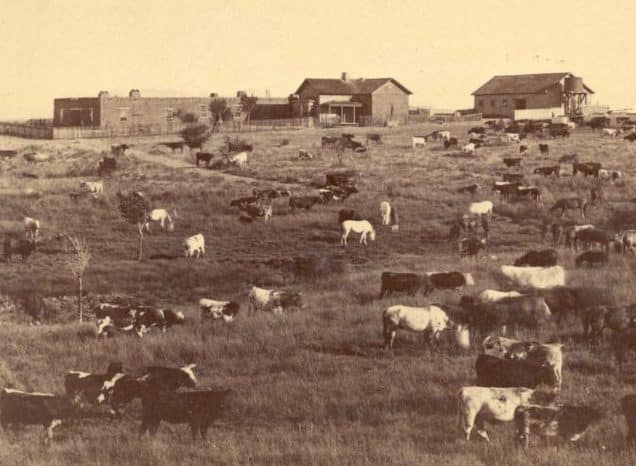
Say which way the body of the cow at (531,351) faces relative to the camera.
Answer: to the viewer's left
